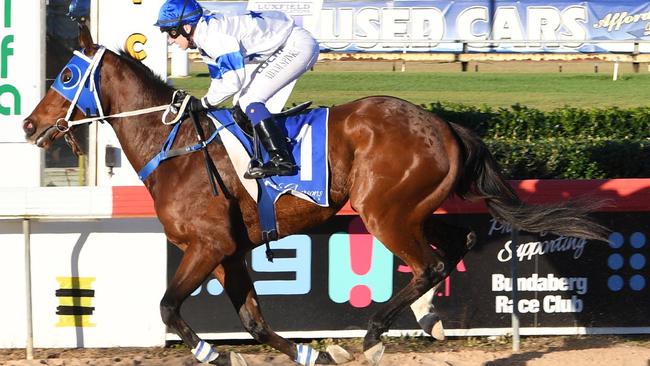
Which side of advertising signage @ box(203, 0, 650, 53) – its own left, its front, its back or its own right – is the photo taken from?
front

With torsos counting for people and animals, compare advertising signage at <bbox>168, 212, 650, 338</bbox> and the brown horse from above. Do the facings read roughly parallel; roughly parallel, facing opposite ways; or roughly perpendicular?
roughly perpendicular

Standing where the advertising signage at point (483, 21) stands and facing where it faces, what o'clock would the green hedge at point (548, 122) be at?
The green hedge is roughly at 12 o'clock from the advertising signage.

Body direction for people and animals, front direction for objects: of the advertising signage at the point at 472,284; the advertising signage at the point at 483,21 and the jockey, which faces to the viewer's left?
the jockey

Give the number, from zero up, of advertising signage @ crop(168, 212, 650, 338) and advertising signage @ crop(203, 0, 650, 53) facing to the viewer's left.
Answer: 0

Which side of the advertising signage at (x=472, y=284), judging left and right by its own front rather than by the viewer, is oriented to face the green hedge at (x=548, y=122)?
back

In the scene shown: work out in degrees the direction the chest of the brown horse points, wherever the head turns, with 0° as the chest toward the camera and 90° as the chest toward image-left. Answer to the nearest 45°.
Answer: approximately 90°

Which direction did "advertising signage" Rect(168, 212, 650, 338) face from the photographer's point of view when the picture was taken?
facing the viewer

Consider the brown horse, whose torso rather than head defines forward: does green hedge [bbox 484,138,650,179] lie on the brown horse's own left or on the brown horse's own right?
on the brown horse's own right

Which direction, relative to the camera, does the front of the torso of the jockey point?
to the viewer's left

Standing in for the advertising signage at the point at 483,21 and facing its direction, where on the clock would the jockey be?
The jockey is roughly at 12 o'clock from the advertising signage.

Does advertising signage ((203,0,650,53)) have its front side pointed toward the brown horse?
yes

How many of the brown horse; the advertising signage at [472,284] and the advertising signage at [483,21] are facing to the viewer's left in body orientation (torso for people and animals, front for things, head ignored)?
1

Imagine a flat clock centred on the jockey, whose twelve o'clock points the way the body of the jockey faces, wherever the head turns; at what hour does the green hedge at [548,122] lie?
The green hedge is roughly at 4 o'clock from the jockey.

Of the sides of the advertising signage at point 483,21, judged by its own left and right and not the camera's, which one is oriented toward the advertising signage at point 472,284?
front

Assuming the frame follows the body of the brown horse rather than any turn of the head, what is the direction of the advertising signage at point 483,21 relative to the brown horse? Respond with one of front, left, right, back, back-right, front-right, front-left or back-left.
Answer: right

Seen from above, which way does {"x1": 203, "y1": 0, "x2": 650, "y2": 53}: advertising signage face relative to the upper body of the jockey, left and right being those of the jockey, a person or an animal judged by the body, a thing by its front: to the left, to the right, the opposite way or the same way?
to the left
